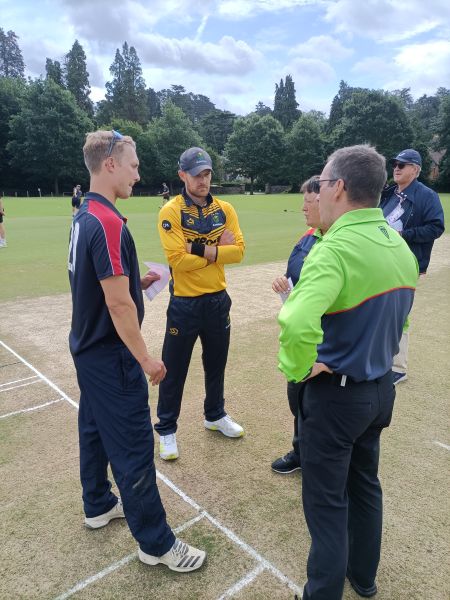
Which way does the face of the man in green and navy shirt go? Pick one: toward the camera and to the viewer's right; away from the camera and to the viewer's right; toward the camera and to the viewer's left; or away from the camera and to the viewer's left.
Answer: away from the camera and to the viewer's left

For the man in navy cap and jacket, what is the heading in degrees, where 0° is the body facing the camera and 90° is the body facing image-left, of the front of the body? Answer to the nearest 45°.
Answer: approximately 45°

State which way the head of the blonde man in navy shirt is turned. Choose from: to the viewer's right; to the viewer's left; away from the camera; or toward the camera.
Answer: to the viewer's right

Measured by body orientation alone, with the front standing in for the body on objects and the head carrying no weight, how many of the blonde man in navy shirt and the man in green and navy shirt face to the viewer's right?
1

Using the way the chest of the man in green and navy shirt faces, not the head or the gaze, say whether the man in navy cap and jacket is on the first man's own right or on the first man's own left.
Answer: on the first man's own right

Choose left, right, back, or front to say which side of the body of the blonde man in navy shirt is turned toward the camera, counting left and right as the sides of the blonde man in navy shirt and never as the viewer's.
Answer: right

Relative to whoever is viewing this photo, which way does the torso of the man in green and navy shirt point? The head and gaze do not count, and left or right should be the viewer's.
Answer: facing away from the viewer and to the left of the viewer

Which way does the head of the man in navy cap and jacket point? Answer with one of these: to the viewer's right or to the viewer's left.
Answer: to the viewer's left

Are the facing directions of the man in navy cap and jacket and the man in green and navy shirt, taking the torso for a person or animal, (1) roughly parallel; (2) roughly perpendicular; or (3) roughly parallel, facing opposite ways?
roughly perpendicular

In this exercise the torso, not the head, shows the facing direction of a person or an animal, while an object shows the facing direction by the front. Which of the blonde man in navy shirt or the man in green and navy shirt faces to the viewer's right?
the blonde man in navy shirt

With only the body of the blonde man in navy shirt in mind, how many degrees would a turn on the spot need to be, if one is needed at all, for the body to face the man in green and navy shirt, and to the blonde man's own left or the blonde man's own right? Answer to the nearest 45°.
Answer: approximately 45° to the blonde man's own right
